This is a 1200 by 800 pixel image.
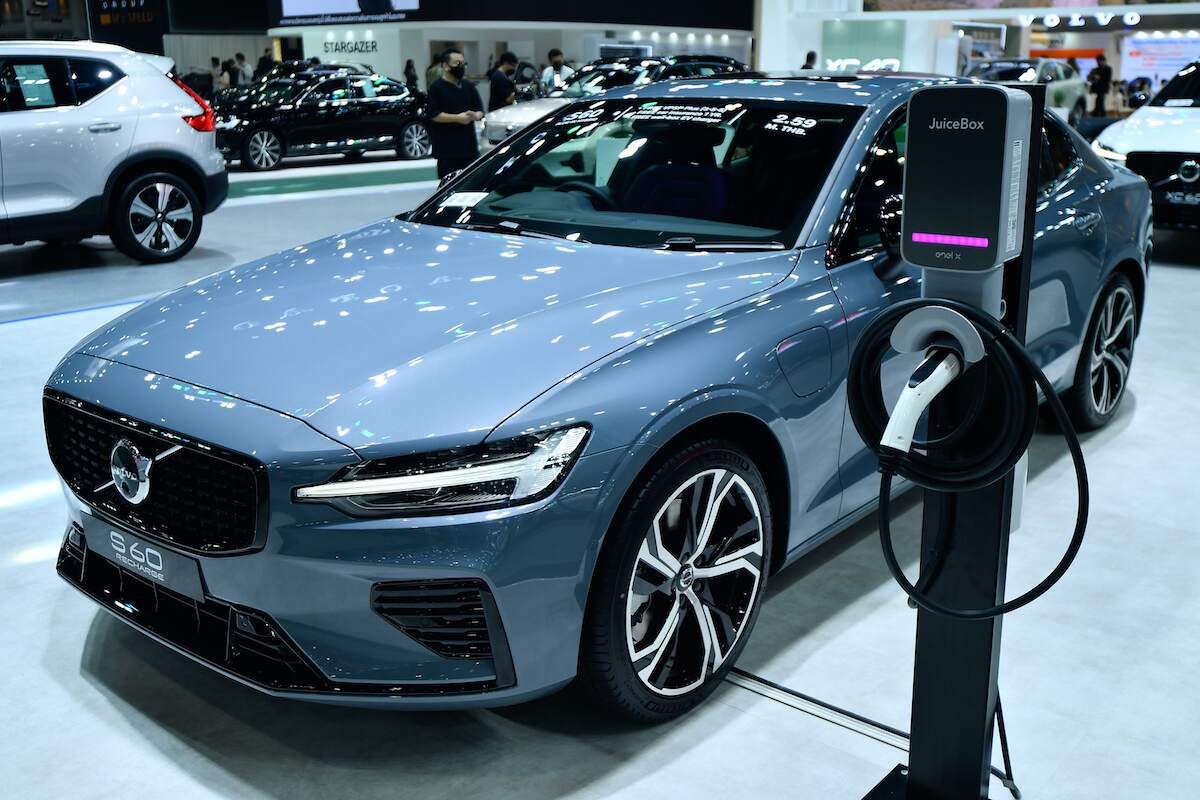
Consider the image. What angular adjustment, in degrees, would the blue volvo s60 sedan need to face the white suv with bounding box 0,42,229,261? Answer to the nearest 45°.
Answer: approximately 90° to its right

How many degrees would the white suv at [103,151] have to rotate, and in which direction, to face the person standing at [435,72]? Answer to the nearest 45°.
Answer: approximately 135° to its right

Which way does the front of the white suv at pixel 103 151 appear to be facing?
to the viewer's left

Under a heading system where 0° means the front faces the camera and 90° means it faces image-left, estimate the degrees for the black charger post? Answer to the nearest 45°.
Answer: approximately 45°

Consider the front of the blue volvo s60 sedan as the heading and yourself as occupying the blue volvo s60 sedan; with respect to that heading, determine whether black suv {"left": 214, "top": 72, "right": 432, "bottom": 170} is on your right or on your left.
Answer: on your right

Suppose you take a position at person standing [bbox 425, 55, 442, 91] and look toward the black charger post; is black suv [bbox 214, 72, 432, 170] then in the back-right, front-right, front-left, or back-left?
back-right

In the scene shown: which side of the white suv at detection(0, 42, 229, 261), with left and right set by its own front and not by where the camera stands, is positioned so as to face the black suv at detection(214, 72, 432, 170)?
right

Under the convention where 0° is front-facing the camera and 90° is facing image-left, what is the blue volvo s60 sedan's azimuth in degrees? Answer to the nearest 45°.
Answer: approximately 45°

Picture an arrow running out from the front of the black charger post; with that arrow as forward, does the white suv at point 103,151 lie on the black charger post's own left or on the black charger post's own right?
on the black charger post's own right

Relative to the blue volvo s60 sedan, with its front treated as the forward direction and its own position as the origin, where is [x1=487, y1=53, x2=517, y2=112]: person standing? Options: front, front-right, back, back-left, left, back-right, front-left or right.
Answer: back-right

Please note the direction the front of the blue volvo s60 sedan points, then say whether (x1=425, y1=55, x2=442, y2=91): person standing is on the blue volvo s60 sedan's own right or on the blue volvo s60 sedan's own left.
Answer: on the blue volvo s60 sedan's own right

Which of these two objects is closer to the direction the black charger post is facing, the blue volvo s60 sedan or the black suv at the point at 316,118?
the blue volvo s60 sedan
